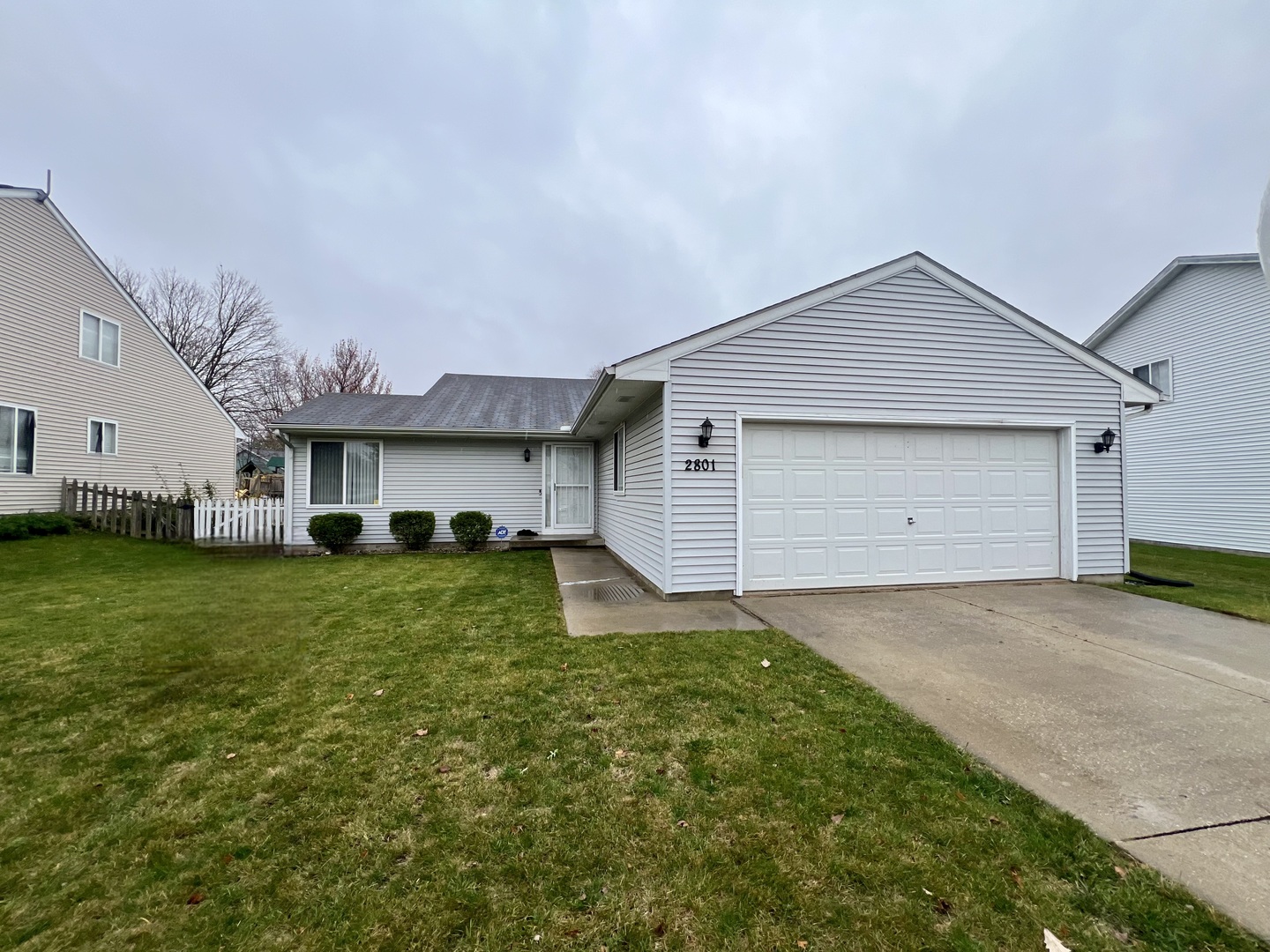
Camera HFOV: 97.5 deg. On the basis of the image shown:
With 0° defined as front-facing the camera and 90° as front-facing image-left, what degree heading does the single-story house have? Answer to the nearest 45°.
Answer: approximately 0°

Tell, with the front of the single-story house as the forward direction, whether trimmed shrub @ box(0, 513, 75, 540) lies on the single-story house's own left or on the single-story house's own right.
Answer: on the single-story house's own right

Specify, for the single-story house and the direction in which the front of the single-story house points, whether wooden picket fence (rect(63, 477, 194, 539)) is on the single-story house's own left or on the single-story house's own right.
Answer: on the single-story house's own right

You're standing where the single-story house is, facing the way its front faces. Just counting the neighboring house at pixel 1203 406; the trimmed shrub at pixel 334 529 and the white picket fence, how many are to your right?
2

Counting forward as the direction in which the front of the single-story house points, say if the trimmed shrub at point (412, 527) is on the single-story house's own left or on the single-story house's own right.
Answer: on the single-story house's own right

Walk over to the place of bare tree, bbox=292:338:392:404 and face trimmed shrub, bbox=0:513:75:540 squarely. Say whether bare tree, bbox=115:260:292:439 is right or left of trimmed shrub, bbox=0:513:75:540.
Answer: right

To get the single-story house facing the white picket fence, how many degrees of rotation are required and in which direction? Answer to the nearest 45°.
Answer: approximately 90° to its right
